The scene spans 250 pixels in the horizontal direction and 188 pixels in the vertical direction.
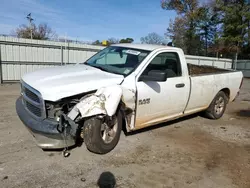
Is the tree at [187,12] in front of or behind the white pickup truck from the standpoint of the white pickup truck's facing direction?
behind

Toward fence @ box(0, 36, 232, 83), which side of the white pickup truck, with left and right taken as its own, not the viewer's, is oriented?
right

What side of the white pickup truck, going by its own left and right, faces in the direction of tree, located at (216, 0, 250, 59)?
back

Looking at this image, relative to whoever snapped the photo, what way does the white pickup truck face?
facing the viewer and to the left of the viewer

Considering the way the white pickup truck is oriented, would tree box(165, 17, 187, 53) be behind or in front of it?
behind

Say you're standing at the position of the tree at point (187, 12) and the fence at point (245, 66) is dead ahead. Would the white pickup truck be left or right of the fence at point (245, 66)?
right

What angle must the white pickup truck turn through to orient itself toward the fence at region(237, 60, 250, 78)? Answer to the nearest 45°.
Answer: approximately 180°
